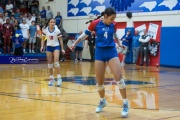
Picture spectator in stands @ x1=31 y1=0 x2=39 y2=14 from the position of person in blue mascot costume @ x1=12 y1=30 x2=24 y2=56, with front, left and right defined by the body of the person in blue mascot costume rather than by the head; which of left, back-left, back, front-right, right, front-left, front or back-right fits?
back

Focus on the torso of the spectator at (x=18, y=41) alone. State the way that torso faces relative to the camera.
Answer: toward the camera

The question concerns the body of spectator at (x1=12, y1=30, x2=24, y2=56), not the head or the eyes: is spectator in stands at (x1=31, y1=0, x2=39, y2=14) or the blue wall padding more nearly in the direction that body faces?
the blue wall padding

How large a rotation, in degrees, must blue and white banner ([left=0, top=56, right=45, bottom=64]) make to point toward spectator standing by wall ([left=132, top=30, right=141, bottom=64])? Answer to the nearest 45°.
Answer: approximately 90° to its left

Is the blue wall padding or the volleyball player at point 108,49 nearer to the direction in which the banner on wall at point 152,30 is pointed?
the volleyball player

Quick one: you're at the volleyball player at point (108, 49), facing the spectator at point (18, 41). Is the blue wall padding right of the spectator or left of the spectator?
right

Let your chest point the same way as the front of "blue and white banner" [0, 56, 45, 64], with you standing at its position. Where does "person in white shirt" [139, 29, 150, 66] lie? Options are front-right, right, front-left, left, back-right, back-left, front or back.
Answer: left

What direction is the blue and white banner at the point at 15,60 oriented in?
toward the camera

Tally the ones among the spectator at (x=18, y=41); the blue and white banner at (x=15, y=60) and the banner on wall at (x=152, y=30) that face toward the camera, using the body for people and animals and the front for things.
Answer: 3
